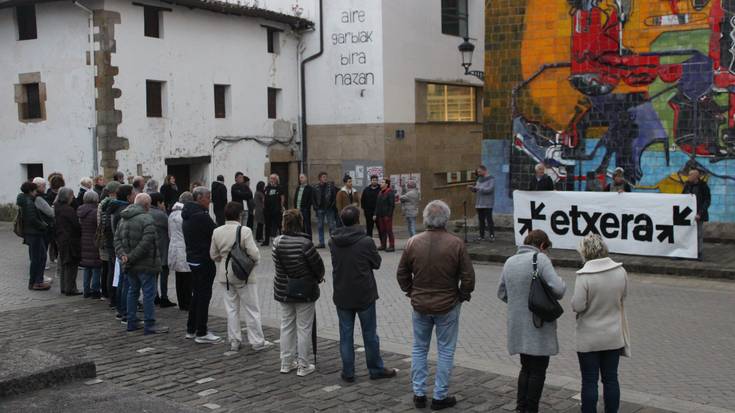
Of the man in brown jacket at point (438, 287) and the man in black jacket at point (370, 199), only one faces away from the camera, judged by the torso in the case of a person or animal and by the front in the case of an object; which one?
the man in brown jacket

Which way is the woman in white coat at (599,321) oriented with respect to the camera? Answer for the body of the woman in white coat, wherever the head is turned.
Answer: away from the camera

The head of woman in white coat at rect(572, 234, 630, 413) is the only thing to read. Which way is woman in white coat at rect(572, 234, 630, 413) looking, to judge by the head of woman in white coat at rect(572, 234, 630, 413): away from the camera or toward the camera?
away from the camera

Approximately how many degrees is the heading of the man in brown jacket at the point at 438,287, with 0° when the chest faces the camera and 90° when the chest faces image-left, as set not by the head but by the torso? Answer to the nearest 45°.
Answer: approximately 180°

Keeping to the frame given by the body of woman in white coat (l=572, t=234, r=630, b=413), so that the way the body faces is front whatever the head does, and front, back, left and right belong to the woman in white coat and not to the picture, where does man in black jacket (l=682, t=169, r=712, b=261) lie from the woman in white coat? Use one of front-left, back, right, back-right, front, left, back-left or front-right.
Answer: front

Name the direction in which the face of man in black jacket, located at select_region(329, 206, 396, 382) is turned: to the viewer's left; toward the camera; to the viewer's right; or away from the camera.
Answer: away from the camera

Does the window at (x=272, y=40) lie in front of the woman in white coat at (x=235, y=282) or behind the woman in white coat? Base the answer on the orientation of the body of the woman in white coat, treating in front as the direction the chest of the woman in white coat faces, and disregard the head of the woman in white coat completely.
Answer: in front

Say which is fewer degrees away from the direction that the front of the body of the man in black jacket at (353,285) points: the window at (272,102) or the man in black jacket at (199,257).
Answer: the window

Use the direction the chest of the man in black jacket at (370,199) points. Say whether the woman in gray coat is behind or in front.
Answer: in front

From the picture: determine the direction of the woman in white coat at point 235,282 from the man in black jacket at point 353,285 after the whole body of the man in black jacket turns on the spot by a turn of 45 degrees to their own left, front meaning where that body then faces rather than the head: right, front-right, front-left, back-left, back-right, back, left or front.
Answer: front-left

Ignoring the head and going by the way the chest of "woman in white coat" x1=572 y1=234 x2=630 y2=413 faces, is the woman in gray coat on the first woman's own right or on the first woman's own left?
on the first woman's own left
